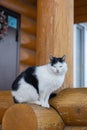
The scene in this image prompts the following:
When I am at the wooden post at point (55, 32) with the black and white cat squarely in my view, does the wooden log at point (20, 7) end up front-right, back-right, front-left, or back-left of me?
back-right

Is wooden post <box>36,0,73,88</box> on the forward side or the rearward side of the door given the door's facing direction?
on the forward side

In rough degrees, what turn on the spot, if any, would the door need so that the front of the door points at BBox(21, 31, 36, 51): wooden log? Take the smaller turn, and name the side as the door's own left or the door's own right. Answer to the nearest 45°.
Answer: approximately 90° to the door's own left

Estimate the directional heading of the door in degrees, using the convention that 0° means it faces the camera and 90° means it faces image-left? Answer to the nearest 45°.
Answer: approximately 315°

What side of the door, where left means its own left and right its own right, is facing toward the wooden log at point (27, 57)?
left

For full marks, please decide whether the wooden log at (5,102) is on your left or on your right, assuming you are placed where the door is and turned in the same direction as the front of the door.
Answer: on your right
